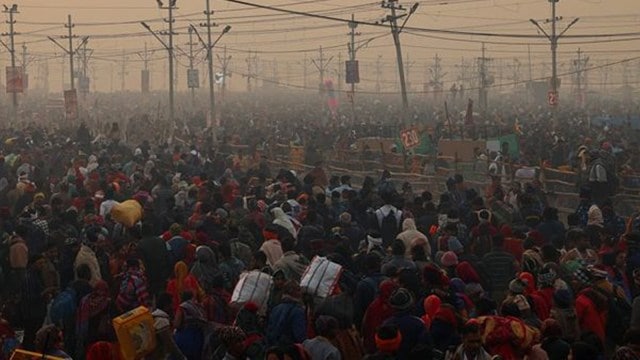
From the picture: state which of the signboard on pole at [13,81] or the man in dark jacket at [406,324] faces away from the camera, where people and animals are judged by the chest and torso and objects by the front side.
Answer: the man in dark jacket

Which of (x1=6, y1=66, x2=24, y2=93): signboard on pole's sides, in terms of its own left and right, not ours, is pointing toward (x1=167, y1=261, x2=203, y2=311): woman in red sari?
front

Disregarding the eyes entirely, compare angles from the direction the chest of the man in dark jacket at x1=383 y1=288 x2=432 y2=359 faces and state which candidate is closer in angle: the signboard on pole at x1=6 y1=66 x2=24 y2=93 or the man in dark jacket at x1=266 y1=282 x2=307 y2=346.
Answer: the signboard on pole

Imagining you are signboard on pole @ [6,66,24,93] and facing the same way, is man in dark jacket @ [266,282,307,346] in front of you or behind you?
in front

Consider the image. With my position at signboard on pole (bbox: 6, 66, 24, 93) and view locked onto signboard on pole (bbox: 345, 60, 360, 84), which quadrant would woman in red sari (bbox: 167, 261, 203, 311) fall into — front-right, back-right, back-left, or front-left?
front-right

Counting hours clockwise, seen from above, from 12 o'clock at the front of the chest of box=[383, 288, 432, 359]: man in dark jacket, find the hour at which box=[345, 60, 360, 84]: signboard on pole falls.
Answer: The signboard on pole is roughly at 12 o'clock from the man in dark jacket.

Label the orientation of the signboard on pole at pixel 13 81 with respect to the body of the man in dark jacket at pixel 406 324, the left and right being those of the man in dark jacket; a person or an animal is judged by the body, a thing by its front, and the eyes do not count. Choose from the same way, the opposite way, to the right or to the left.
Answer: the opposite way

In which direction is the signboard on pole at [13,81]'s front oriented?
toward the camera

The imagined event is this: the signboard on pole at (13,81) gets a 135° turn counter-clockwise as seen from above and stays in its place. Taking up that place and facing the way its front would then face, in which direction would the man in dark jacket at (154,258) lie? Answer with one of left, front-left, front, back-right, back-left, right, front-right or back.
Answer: back-right

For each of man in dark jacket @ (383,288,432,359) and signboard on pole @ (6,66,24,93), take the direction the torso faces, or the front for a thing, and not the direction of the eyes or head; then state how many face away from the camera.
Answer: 1

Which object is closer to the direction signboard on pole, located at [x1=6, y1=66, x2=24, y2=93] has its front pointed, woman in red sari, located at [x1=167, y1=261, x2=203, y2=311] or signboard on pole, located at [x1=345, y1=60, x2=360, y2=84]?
the woman in red sari

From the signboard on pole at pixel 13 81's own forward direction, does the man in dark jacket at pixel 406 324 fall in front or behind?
in front

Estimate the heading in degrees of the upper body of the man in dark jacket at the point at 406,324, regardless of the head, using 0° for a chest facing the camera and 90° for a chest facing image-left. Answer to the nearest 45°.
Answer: approximately 180°
